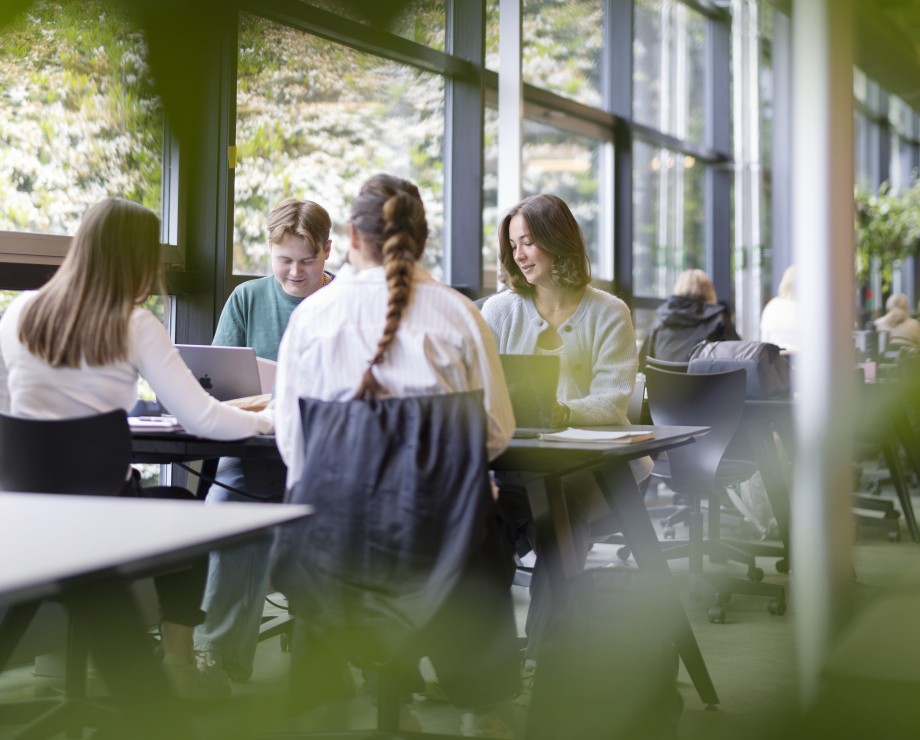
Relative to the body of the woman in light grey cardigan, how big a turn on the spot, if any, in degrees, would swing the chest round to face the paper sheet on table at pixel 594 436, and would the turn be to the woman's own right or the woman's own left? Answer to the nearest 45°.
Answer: approximately 45° to the woman's own left

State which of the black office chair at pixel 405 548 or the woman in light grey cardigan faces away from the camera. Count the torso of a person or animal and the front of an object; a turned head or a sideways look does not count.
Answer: the black office chair

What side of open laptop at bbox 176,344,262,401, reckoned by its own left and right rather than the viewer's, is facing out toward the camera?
back

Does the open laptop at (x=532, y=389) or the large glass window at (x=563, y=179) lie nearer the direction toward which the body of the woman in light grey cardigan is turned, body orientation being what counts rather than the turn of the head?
the open laptop

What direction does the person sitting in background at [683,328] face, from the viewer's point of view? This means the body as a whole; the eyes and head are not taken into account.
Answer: away from the camera

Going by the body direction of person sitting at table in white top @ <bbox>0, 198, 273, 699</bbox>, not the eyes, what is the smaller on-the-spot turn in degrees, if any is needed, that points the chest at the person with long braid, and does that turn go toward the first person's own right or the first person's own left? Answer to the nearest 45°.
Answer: approximately 90° to the first person's own right

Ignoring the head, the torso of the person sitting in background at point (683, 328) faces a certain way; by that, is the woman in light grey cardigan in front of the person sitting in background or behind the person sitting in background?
behind

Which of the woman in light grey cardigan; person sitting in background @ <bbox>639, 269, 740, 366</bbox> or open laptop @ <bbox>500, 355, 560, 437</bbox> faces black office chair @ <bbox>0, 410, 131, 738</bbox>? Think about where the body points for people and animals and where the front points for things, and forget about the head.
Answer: the woman in light grey cardigan

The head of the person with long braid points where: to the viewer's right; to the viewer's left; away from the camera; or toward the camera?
away from the camera

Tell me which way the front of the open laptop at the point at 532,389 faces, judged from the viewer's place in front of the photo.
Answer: facing away from the viewer

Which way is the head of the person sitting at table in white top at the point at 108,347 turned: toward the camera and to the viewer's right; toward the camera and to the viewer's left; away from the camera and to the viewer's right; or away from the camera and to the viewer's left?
away from the camera and to the viewer's right

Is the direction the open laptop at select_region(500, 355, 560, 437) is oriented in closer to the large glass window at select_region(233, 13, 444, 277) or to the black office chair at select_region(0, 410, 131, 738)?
the large glass window
